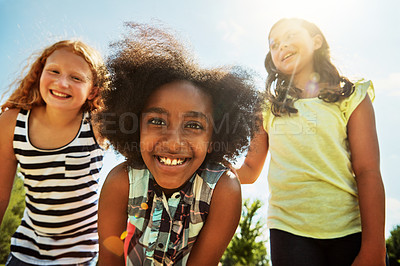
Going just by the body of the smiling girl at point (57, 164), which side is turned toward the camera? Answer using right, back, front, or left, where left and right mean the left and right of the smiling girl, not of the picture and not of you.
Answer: front

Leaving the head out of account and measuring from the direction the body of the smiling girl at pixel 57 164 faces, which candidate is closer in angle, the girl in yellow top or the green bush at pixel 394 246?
the girl in yellow top

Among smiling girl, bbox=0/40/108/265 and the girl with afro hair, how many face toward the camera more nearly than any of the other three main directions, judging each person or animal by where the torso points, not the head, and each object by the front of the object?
2

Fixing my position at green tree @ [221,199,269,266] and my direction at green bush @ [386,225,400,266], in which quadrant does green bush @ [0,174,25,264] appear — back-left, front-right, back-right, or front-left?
back-right

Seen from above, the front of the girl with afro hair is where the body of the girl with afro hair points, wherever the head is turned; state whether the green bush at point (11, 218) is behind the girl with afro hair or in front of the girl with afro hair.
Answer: behind

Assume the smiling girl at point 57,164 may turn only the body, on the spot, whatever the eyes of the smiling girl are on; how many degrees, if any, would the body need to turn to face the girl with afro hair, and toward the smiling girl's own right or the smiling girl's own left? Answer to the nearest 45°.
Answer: approximately 45° to the smiling girl's own left

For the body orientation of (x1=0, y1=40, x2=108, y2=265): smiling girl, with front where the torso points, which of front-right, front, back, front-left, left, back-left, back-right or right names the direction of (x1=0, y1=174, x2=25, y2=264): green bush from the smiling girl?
back

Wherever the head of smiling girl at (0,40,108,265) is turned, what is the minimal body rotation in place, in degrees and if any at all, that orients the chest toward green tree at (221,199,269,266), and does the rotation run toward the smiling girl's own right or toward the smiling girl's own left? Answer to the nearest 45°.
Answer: approximately 135° to the smiling girl's own left
